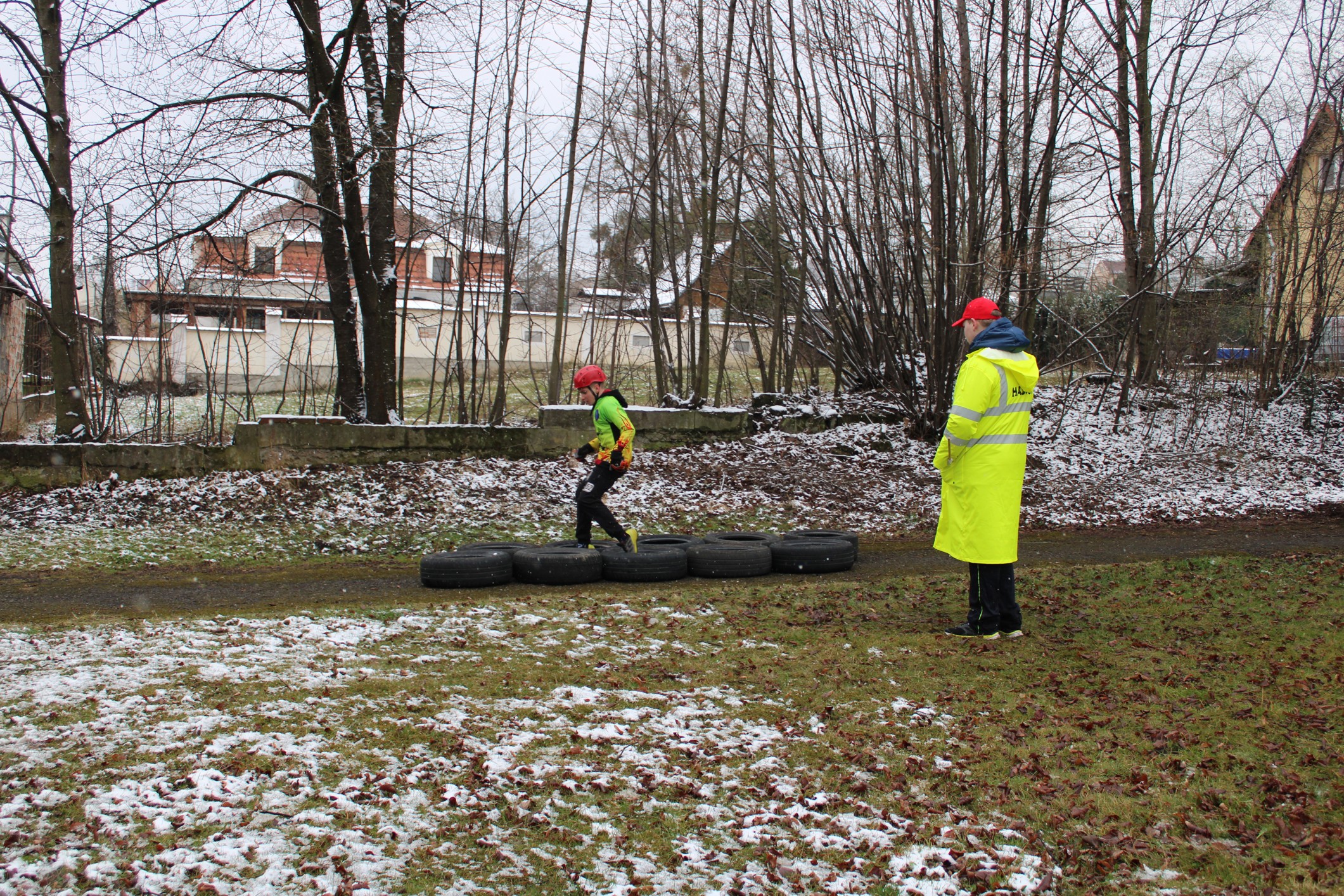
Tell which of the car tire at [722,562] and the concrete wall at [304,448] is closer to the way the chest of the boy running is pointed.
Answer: the concrete wall

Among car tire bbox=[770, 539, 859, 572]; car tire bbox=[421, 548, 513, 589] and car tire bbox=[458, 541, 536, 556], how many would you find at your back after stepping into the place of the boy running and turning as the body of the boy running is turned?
1

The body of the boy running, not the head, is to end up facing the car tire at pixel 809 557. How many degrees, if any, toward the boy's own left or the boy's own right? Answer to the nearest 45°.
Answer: approximately 180°

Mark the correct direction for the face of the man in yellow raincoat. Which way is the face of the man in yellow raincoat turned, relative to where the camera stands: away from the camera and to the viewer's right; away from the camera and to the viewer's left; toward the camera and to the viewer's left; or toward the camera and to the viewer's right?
away from the camera and to the viewer's left

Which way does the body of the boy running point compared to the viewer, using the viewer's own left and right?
facing to the left of the viewer
